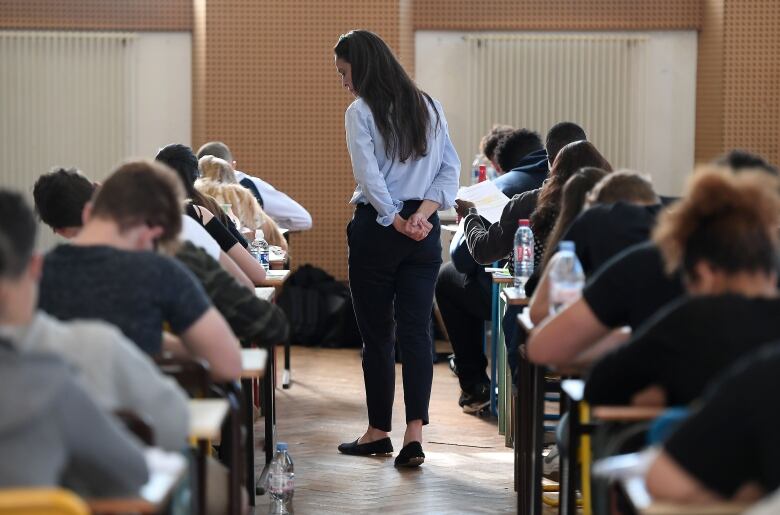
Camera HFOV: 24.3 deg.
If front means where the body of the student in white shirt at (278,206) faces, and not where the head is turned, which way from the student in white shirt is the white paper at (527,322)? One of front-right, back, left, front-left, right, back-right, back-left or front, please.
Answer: back

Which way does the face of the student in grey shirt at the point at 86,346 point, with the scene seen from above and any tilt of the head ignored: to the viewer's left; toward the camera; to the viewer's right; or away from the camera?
away from the camera

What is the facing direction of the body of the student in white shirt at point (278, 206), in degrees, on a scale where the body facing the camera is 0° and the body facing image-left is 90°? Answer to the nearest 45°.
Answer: approximately 180°

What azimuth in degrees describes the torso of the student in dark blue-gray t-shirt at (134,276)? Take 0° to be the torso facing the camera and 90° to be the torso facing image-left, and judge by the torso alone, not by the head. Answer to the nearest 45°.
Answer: approximately 225°

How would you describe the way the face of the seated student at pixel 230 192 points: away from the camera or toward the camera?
away from the camera

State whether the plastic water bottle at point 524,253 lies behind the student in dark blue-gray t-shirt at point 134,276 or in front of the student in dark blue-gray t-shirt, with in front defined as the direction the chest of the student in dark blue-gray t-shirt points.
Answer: in front

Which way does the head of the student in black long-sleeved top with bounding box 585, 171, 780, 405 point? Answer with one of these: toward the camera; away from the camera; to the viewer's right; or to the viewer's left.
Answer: away from the camera

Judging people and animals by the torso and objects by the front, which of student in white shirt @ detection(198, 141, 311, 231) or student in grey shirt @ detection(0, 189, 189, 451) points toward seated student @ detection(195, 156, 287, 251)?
the student in grey shirt

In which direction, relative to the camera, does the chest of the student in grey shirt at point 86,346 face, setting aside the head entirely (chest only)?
away from the camera
